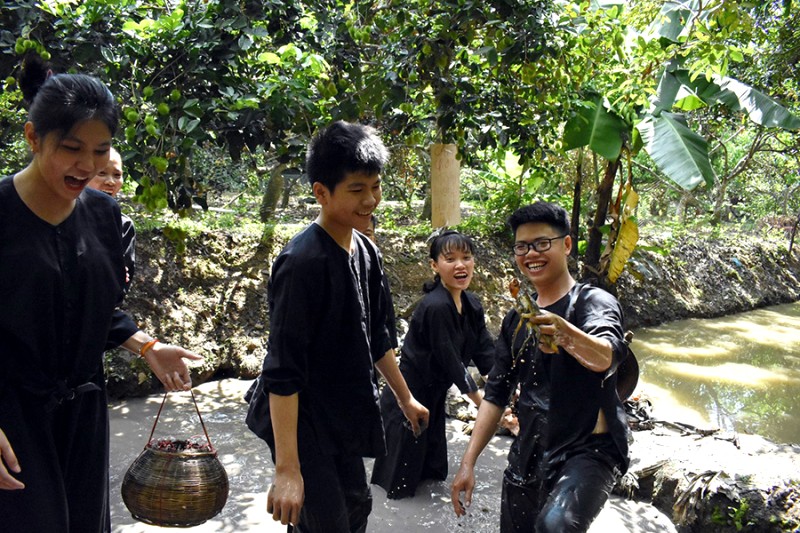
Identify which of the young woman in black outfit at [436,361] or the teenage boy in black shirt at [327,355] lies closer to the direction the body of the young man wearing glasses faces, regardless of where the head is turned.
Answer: the teenage boy in black shirt

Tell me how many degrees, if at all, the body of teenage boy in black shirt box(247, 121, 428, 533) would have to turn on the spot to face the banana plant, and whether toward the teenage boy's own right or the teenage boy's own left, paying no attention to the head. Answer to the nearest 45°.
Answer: approximately 90° to the teenage boy's own left

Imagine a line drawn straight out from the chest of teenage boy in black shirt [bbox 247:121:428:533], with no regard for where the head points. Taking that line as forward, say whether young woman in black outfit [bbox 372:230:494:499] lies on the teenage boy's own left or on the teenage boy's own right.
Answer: on the teenage boy's own left

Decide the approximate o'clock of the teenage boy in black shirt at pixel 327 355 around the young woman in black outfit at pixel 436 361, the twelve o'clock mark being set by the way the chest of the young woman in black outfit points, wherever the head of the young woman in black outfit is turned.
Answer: The teenage boy in black shirt is roughly at 2 o'clock from the young woman in black outfit.

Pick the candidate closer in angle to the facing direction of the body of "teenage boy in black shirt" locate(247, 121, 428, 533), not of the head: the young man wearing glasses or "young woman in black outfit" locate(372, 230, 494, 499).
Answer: the young man wearing glasses

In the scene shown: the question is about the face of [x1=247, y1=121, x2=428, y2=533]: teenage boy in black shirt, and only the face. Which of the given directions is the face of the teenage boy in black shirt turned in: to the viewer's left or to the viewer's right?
to the viewer's right

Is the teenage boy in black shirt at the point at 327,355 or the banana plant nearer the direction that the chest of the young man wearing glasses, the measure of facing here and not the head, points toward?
the teenage boy in black shirt

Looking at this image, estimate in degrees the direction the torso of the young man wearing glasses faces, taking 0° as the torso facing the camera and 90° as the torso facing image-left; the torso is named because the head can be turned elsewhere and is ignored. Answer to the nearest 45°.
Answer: approximately 45°

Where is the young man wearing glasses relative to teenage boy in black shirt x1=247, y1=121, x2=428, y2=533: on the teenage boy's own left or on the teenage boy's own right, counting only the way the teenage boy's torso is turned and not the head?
on the teenage boy's own left

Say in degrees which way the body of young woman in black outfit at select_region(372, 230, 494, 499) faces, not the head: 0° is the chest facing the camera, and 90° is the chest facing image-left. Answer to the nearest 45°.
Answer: approximately 315°

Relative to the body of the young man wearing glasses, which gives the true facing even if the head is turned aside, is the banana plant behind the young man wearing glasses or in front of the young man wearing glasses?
behind
